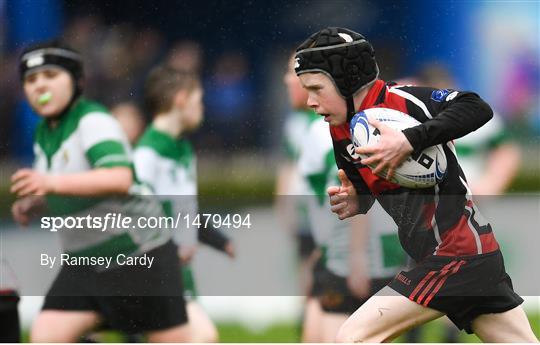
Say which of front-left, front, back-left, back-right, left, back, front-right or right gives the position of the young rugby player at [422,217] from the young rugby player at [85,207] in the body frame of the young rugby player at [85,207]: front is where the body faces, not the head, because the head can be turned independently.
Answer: left

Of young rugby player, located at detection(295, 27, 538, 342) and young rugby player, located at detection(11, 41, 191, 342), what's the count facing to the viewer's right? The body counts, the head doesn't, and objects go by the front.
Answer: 0

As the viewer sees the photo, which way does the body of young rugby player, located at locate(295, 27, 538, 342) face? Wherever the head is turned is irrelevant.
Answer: to the viewer's left

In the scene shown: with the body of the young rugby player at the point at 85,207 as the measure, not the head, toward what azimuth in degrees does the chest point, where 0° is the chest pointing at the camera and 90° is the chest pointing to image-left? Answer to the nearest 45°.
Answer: approximately 45°

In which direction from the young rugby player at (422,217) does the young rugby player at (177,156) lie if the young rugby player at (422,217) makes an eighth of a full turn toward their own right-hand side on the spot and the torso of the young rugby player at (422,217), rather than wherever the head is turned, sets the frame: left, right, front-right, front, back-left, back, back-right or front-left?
front

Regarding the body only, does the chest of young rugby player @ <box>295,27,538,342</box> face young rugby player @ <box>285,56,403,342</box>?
no
